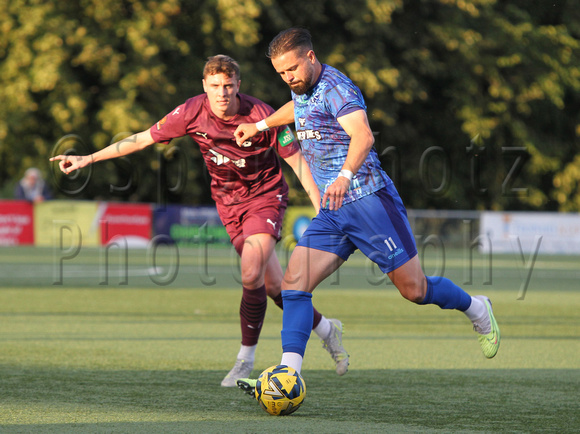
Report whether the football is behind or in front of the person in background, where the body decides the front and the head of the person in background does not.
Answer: in front

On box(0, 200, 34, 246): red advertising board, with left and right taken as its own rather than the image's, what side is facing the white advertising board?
left

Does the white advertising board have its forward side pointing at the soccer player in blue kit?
yes

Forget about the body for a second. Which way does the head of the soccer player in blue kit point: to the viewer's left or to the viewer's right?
to the viewer's left

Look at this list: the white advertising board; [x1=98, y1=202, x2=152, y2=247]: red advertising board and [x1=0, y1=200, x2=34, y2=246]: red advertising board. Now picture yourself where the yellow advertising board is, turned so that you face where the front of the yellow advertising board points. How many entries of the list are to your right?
1

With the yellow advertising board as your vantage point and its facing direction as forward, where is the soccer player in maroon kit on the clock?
The soccer player in maroon kit is roughly at 12 o'clock from the yellow advertising board.

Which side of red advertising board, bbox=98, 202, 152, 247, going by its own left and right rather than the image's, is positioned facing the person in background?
right

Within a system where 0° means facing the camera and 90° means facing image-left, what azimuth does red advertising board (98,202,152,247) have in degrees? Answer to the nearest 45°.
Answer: approximately 0°
